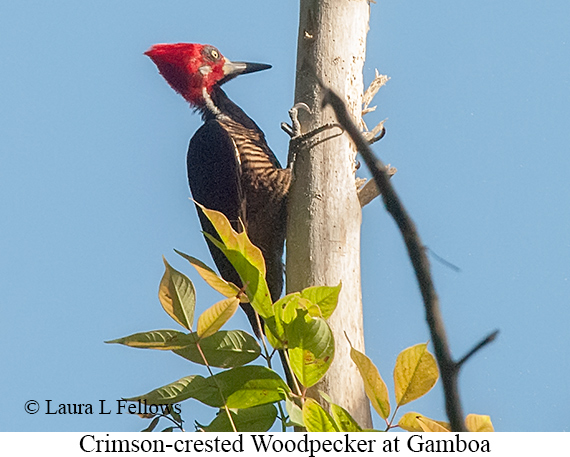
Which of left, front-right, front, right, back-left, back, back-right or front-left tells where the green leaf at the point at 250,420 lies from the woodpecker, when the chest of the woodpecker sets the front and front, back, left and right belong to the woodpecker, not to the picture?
right

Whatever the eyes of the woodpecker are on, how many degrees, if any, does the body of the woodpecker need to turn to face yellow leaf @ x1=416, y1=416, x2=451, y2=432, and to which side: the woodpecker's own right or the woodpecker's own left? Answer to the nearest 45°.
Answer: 0° — it already faces it

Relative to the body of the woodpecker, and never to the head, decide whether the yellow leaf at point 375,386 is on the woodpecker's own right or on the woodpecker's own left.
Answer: on the woodpecker's own right

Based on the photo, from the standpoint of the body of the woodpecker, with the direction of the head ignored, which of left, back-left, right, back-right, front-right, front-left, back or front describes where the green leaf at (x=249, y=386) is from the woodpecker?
right

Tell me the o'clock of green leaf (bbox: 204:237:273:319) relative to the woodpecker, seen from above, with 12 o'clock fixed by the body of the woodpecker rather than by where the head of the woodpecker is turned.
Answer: The green leaf is roughly at 3 o'clock from the woodpecker.

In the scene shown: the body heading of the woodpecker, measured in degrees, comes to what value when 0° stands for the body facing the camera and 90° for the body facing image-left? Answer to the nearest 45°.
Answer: approximately 270°
